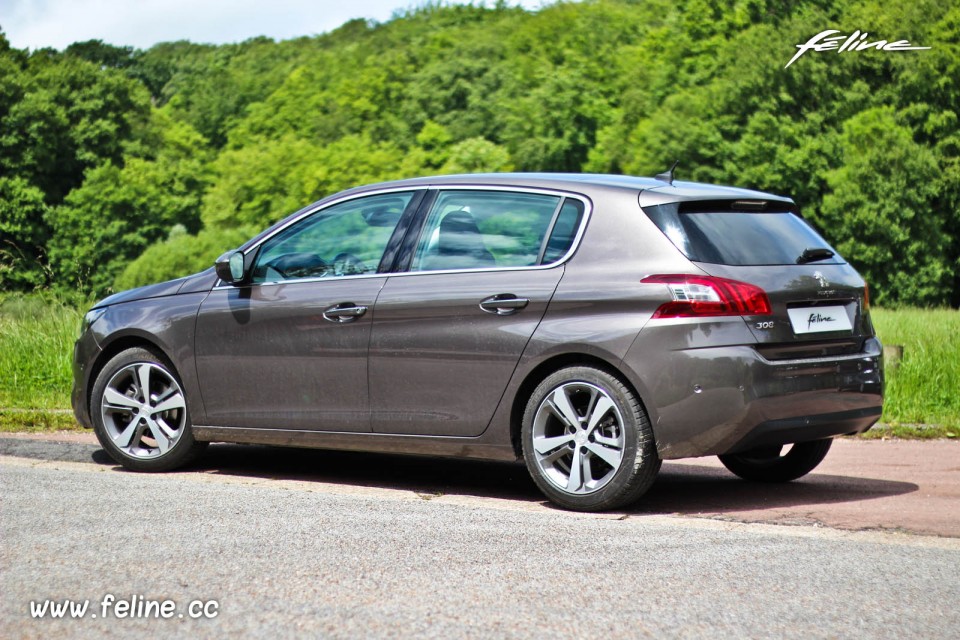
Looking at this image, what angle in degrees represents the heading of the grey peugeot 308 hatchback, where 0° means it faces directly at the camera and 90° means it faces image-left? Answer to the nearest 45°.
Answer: approximately 135°
